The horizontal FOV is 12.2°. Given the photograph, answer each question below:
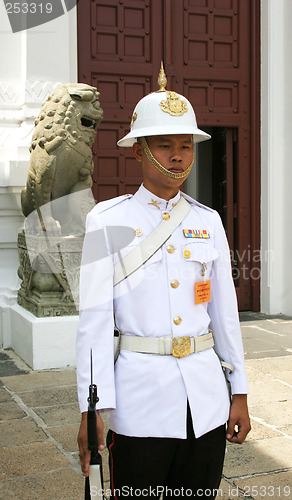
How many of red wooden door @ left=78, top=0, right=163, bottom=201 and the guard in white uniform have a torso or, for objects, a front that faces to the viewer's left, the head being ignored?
0

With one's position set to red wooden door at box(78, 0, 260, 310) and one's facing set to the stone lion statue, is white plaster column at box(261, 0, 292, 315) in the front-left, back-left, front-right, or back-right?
back-left

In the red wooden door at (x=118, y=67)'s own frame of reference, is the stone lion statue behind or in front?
in front

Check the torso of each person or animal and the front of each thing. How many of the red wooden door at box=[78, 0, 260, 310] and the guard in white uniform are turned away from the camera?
0

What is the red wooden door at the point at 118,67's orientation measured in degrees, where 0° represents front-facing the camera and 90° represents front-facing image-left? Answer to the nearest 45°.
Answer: approximately 0°

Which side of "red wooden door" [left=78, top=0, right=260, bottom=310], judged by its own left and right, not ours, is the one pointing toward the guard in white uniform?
front

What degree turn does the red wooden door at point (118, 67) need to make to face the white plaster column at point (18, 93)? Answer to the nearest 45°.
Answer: approximately 45° to its right
